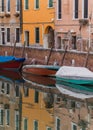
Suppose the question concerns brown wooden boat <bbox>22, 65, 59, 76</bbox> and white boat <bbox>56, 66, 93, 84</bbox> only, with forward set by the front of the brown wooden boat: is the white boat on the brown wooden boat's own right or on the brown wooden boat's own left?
on the brown wooden boat's own left
